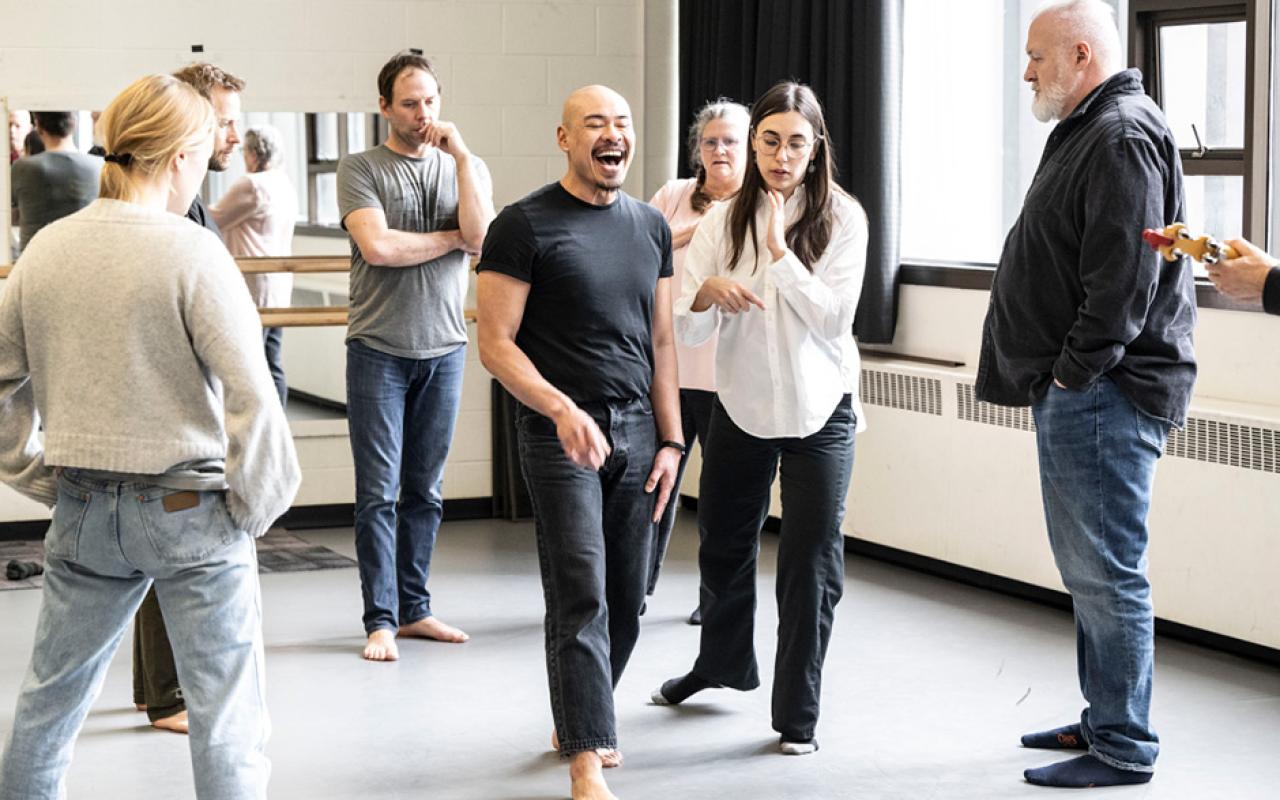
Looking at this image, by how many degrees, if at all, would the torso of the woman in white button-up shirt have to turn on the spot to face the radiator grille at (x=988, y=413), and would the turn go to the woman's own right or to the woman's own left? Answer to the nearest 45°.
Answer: approximately 180°

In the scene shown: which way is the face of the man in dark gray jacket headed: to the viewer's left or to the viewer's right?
to the viewer's left

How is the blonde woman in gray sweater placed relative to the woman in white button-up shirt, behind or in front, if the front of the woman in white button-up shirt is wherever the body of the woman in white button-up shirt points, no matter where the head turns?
in front

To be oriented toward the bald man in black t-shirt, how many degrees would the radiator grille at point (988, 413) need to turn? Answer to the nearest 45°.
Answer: approximately 45° to its left

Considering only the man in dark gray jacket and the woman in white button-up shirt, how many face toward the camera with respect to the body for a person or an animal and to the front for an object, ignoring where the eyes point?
1

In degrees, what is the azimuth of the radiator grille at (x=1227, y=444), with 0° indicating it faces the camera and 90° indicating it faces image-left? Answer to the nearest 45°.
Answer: approximately 45°

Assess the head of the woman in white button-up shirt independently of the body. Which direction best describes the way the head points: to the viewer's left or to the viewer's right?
to the viewer's left

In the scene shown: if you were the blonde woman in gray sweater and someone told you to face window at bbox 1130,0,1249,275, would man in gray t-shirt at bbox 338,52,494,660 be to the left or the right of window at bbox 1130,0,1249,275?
left

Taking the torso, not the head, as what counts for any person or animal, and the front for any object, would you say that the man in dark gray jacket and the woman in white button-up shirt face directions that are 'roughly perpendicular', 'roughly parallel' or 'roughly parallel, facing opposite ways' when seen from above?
roughly perpendicular

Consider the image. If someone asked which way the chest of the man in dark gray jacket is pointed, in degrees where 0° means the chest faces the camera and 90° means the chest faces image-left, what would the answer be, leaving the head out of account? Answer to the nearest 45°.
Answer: approximately 90°
